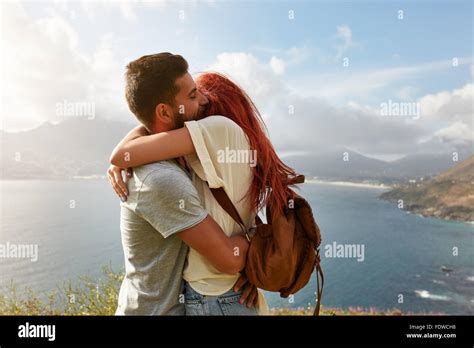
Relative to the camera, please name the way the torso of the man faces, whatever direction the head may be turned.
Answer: to the viewer's right

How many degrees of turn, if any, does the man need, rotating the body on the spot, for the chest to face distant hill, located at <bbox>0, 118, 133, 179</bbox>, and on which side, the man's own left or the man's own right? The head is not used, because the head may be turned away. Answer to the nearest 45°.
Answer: approximately 90° to the man's own left

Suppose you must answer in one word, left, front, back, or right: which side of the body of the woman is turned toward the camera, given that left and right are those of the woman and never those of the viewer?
left

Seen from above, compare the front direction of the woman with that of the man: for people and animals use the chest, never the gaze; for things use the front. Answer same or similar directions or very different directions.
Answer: very different directions

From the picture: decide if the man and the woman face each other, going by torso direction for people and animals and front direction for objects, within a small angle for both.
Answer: yes

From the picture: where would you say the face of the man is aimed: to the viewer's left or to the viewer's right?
to the viewer's right

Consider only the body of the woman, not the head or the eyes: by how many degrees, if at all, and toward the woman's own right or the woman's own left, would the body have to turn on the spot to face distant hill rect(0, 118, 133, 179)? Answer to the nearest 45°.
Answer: approximately 90° to the woman's own right
